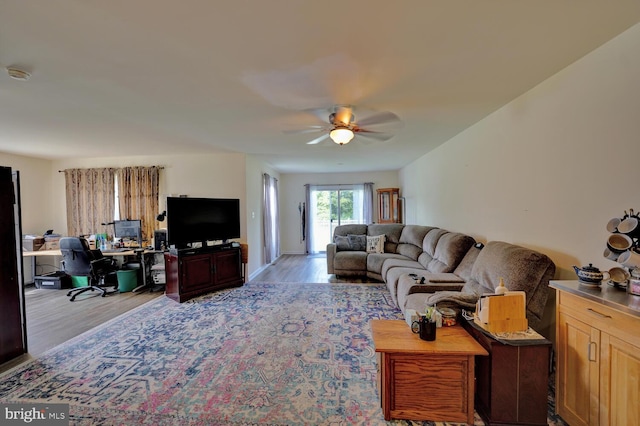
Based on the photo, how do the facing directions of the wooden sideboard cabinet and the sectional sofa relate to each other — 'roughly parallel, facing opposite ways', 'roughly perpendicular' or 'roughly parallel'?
roughly parallel

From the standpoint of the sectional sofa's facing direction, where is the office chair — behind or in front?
in front

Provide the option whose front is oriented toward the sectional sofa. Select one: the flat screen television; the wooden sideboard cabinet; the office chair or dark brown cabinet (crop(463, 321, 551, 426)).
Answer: the flat screen television

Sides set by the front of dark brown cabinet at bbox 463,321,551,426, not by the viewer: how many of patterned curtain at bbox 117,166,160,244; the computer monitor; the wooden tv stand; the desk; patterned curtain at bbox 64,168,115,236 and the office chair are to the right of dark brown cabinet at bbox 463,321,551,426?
6

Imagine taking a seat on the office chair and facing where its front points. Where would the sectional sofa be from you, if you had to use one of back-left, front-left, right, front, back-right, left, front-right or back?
right

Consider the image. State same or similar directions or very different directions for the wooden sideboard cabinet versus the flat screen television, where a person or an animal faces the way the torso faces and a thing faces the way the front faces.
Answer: very different directions

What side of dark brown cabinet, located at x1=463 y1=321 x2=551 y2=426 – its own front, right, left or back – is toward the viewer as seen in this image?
front

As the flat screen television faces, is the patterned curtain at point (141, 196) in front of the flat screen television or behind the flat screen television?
behind

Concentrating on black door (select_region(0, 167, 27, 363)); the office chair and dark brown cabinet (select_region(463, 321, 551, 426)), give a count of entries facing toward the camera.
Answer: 1

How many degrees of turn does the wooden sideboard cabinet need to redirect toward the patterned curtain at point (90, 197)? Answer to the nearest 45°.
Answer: approximately 45° to its right

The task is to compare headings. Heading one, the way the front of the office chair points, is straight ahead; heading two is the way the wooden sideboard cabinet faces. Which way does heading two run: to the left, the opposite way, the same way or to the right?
to the left

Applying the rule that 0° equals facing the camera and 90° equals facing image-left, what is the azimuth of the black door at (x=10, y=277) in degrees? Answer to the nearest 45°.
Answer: approximately 270°

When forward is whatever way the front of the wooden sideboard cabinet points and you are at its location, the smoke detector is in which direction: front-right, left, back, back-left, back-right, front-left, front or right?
front

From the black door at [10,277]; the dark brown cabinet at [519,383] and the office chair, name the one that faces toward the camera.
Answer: the dark brown cabinet at [519,383]

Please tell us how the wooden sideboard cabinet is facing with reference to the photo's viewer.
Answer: facing the viewer and to the left of the viewer

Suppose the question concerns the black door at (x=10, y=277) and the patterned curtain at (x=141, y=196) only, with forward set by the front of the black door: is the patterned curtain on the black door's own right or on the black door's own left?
on the black door's own left

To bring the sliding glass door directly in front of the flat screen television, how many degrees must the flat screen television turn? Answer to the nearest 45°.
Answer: approximately 90° to its left

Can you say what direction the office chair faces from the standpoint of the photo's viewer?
facing away from the viewer and to the right of the viewer
